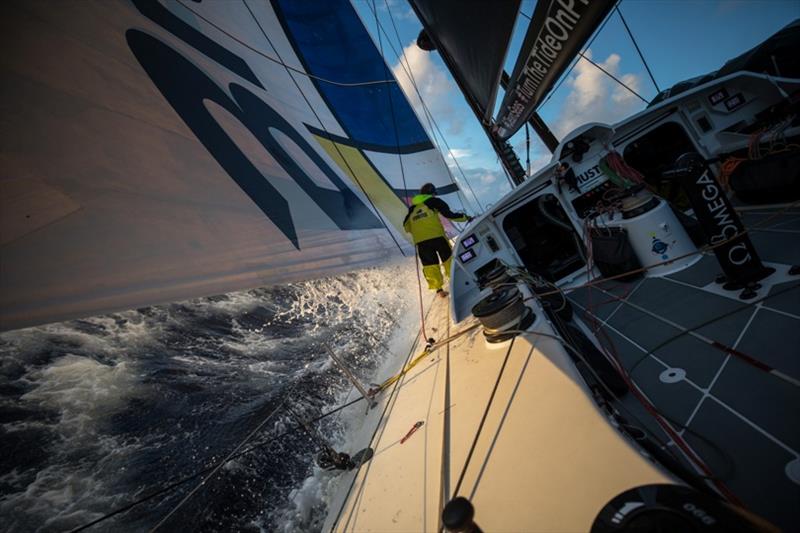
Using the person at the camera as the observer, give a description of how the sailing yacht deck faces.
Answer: facing away from the viewer
